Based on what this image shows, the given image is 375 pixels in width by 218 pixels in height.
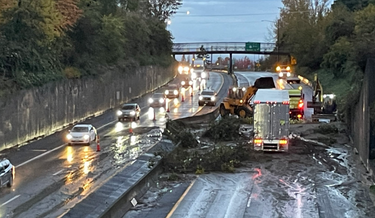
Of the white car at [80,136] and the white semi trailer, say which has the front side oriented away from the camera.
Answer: the white semi trailer

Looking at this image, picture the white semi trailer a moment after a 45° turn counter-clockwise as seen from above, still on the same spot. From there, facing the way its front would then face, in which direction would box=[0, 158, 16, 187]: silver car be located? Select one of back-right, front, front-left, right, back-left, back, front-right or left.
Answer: left

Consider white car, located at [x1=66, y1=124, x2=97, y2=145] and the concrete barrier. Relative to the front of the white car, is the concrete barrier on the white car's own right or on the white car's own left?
on the white car's own left

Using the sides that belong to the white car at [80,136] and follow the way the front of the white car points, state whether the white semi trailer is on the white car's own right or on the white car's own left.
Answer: on the white car's own left

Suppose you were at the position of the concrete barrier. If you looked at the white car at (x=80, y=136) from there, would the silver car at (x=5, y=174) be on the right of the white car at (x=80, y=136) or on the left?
left

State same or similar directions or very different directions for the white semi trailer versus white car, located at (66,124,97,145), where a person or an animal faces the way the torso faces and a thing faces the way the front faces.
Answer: very different directions

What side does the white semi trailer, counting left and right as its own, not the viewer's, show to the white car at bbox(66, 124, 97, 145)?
left

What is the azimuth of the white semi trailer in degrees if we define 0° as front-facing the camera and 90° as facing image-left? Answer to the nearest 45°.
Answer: approximately 180°

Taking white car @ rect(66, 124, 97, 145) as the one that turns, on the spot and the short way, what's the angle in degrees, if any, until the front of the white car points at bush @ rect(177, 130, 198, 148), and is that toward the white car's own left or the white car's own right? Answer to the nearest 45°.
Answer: approximately 135° to the white car's own left

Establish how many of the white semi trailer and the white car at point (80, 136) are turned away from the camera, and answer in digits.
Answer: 1

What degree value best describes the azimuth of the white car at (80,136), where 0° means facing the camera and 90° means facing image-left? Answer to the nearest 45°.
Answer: approximately 45°

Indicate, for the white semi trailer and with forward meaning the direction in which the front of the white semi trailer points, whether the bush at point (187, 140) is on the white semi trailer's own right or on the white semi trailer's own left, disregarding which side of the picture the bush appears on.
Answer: on the white semi trailer's own left
